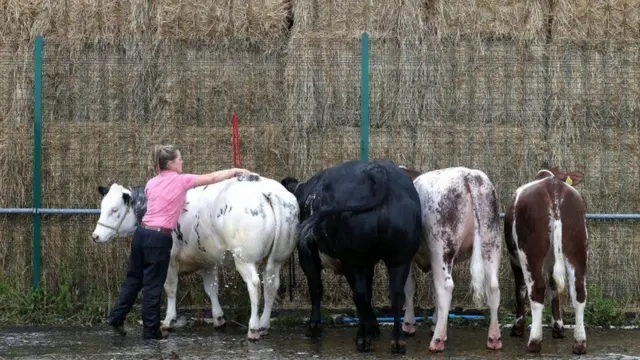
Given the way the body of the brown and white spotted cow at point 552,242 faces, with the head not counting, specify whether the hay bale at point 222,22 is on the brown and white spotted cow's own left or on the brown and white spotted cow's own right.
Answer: on the brown and white spotted cow's own left

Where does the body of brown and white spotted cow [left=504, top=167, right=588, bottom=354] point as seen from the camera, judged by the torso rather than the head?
away from the camera

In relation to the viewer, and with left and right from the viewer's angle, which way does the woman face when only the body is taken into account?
facing away from the viewer and to the right of the viewer

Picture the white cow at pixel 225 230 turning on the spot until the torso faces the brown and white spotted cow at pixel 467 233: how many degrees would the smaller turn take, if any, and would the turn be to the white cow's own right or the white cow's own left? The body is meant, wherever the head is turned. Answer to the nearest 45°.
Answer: approximately 180°

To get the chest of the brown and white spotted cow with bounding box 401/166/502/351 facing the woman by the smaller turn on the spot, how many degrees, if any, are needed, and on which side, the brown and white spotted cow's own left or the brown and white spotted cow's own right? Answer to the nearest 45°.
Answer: approximately 45° to the brown and white spotted cow's own left

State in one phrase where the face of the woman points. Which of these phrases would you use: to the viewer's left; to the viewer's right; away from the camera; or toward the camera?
to the viewer's right

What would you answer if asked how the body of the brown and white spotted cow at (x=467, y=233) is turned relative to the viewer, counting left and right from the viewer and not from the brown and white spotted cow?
facing away from the viewer and to the left of the viewer
